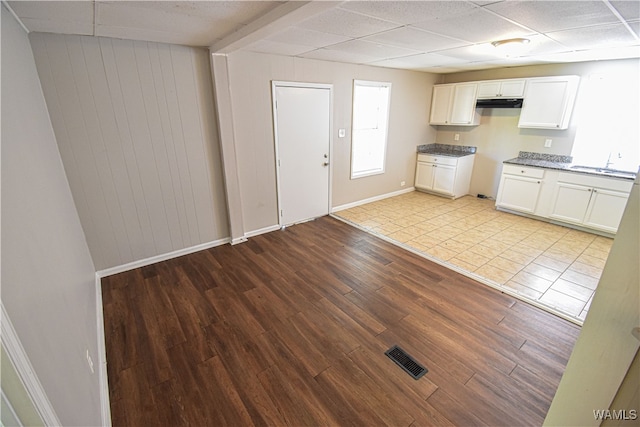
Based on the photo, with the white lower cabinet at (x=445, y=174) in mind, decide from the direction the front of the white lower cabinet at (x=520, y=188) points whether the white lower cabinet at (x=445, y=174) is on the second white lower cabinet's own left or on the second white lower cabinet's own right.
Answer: on the second white lower cabinet's own right

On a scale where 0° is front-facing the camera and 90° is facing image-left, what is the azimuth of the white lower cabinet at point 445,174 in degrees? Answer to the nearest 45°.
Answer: approximately 45°

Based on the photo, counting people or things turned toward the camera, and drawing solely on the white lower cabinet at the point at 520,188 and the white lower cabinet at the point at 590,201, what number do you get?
2

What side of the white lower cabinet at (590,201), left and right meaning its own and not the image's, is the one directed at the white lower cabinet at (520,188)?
right

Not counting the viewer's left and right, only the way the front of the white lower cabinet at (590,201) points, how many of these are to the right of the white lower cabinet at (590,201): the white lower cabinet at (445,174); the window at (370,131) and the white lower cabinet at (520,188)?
3

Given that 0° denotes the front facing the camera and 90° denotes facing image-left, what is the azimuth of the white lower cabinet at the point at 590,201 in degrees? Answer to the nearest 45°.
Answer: approximately 0°

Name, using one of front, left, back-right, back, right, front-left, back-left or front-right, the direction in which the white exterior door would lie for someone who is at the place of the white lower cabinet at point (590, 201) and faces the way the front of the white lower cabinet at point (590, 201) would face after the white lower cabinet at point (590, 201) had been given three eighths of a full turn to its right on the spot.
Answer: left

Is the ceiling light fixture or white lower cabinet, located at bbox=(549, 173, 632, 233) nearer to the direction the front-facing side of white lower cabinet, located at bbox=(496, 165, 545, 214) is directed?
the ceiling light fixture
